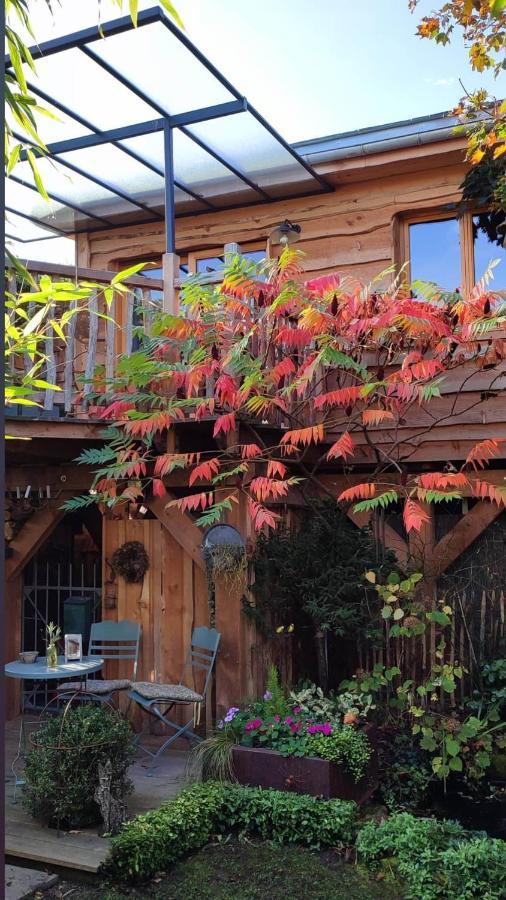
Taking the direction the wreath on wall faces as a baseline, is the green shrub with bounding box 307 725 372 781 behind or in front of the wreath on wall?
in front

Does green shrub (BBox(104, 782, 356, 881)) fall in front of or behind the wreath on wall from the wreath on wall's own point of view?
in front

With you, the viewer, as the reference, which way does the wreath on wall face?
facing the viewer

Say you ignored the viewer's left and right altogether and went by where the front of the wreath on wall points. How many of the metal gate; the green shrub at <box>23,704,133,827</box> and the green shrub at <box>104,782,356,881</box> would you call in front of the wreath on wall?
2

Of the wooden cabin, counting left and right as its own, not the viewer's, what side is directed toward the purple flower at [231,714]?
front

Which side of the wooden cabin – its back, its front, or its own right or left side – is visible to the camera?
front

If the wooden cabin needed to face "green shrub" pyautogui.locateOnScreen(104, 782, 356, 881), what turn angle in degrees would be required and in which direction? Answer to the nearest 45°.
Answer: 0° — it already faces it
